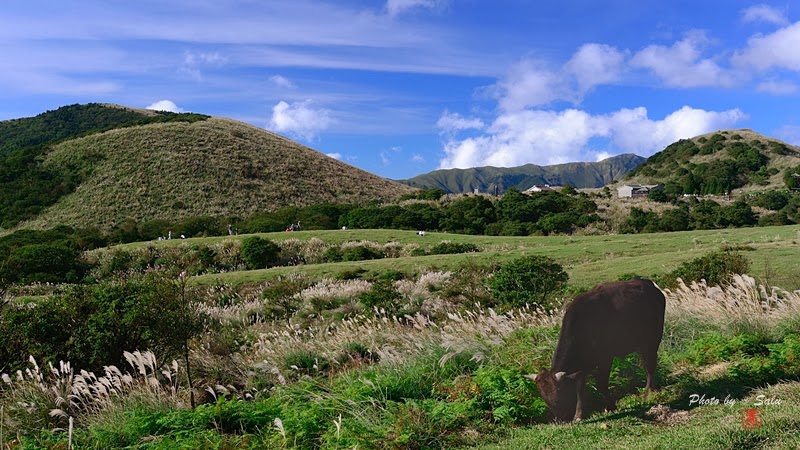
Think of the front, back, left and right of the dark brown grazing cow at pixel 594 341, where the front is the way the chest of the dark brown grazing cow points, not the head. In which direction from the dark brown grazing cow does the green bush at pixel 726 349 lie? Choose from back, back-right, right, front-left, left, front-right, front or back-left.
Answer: back

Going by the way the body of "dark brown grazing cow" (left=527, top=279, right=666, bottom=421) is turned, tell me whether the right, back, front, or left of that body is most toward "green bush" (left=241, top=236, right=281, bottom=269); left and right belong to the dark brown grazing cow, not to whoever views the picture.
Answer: right

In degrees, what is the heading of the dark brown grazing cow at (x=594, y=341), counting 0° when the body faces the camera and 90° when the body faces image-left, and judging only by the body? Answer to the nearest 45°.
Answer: approximately 45°

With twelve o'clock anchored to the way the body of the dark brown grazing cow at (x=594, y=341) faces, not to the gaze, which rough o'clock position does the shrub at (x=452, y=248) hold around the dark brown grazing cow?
The shrub is roughly at 4 o'clock from the dark brown grazing cow.

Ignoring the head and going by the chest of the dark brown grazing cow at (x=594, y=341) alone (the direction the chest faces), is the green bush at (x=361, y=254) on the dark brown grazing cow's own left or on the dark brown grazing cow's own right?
on the dark brown grazing cow's own right

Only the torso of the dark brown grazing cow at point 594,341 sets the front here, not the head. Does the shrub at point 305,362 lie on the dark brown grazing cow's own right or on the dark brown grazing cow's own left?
on the dark brown grazing cow's own right

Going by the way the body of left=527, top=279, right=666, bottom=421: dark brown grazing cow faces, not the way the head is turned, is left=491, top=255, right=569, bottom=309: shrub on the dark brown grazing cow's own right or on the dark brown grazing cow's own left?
on the dark brown grazing cow's own right

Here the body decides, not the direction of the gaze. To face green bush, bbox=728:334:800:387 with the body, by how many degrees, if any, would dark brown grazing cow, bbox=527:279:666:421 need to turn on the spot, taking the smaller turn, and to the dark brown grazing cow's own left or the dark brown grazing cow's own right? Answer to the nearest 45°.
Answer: approximately 180°

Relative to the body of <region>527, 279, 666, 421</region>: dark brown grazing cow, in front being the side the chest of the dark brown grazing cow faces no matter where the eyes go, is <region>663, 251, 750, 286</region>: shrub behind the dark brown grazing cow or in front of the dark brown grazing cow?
behind

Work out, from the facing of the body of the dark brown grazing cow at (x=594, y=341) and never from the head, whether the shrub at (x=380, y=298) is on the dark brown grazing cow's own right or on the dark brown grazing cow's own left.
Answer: on the dark brown grazing cow's own right
